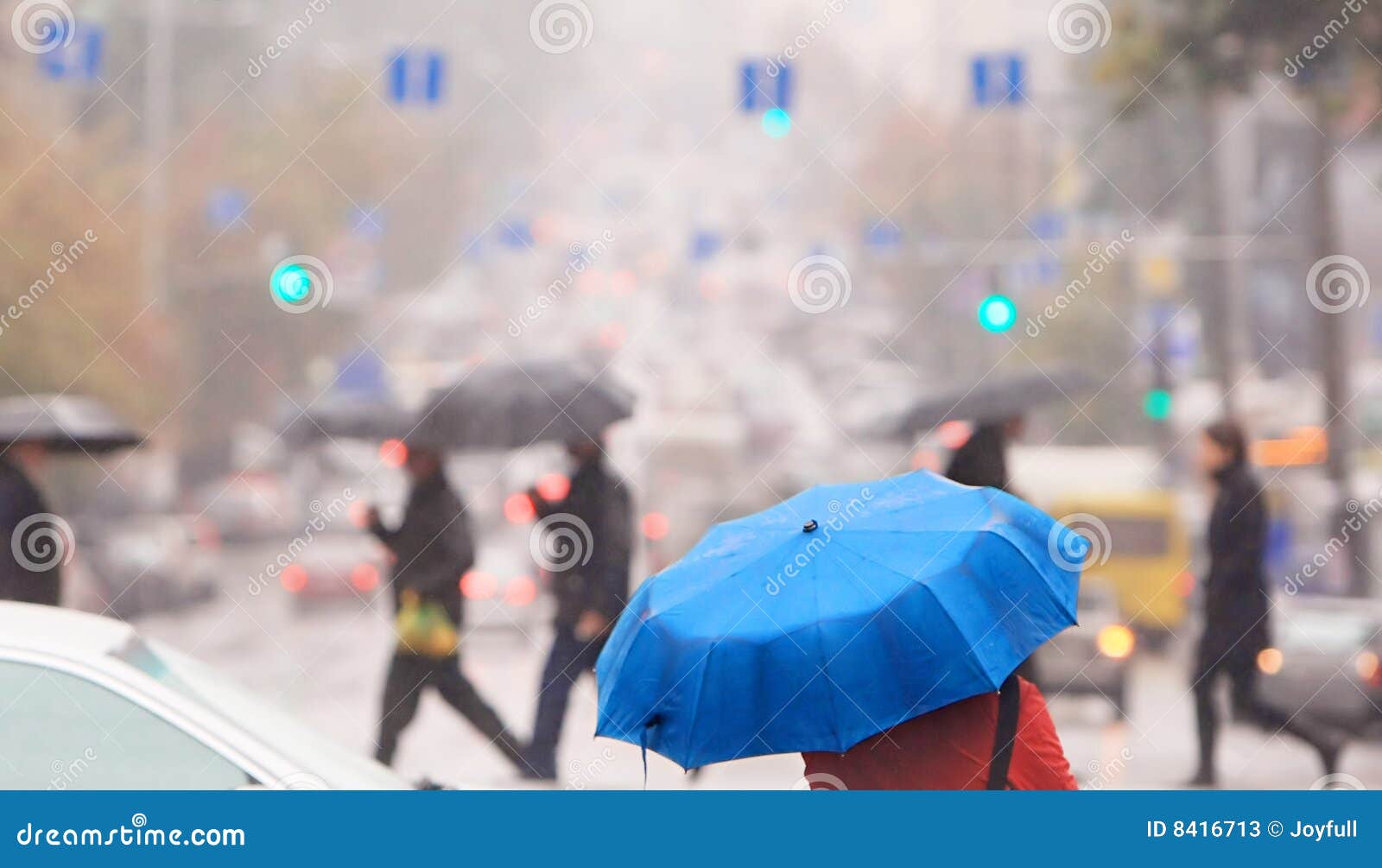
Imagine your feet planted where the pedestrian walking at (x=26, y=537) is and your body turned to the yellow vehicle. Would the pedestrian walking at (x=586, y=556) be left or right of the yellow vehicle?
right

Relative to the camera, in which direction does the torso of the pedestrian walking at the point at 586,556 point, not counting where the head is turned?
to the viewer's left

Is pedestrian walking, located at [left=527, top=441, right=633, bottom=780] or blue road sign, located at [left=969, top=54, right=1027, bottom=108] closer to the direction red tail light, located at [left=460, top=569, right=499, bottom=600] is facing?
the pedestrian walking

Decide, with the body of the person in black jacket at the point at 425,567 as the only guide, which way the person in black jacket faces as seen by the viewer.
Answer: to the viewer's left

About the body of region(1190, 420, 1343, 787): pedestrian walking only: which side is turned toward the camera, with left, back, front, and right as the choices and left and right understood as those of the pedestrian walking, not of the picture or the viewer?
left

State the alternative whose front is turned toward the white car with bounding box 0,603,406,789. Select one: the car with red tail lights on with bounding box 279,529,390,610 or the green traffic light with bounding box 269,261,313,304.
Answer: the green traffic light

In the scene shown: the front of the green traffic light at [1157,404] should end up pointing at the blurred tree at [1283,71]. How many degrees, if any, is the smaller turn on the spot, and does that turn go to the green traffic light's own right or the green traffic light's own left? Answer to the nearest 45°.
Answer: approximately 45° to the green traffic light's own left

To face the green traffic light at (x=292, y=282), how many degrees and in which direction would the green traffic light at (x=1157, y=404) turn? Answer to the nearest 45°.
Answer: approximately 45° to its right
